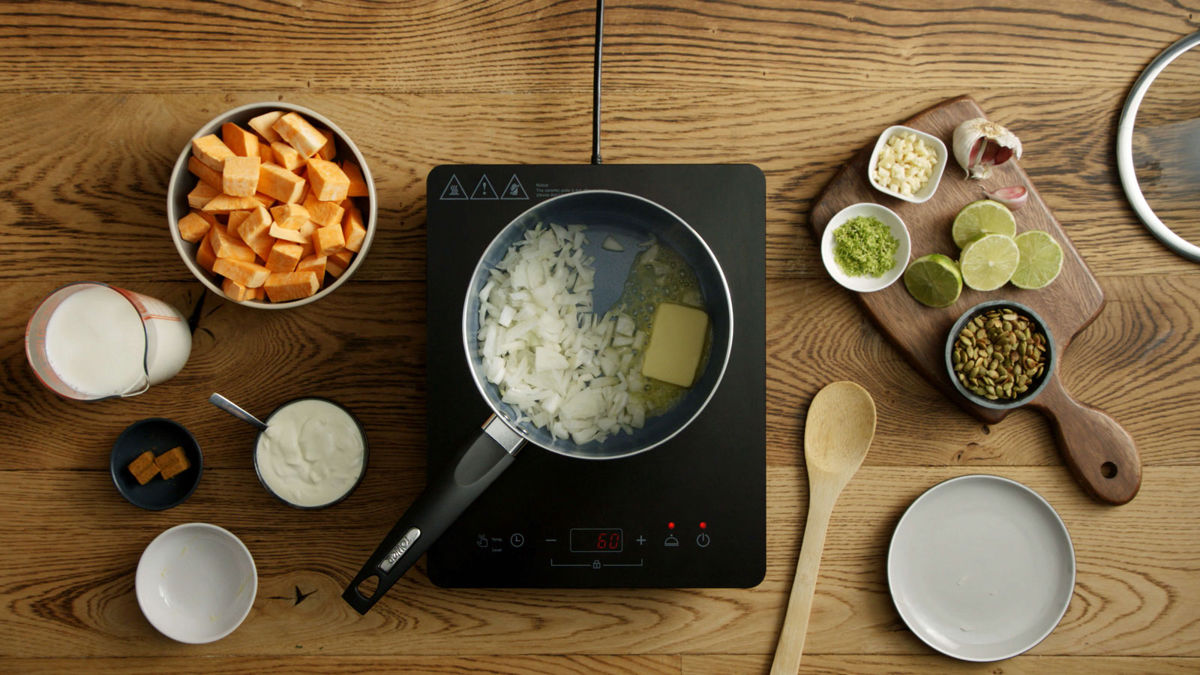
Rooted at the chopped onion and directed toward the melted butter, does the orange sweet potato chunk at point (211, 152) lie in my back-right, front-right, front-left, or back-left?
back-left

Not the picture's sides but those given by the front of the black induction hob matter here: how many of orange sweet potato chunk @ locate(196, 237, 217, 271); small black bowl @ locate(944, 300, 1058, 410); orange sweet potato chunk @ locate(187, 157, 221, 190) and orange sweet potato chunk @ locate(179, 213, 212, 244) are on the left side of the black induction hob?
1

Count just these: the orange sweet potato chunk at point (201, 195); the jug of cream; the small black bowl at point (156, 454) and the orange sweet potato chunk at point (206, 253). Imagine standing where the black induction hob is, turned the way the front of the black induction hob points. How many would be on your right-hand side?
4

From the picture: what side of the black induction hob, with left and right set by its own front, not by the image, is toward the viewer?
front

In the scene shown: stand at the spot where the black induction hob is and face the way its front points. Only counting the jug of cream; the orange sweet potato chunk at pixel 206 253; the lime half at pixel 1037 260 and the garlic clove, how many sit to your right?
2

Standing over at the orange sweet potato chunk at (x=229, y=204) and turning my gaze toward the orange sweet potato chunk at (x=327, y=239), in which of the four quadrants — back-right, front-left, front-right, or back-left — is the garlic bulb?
front-left

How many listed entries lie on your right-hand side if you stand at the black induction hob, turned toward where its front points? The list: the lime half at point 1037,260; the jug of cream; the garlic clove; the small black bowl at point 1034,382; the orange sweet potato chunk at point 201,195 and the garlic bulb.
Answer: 2

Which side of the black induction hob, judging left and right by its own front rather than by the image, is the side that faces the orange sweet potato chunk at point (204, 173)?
right

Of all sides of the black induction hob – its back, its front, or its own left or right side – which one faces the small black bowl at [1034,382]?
left

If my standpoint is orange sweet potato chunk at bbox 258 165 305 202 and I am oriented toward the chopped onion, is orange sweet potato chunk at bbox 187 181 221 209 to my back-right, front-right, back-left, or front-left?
back-right

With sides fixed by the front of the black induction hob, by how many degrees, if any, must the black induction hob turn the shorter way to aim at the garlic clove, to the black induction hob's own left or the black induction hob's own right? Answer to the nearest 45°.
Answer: approximately 135° to the black induction hob's own left
